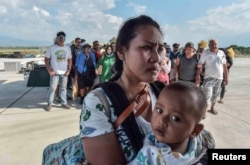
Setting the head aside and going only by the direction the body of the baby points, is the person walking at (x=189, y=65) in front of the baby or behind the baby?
behind

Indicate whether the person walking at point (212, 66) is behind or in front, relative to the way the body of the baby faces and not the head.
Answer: behind

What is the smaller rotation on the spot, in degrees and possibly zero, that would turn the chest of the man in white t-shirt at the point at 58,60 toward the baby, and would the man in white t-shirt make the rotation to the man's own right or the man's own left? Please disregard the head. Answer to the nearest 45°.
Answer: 0° — they already face them

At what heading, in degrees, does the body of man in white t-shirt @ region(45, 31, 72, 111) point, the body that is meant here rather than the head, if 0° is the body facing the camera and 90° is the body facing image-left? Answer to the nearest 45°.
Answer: approximately 0°

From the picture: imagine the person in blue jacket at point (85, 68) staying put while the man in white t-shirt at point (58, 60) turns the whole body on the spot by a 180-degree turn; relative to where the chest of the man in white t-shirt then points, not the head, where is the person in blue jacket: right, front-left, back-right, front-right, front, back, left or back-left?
front-right

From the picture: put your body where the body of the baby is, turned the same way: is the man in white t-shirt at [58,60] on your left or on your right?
on your right

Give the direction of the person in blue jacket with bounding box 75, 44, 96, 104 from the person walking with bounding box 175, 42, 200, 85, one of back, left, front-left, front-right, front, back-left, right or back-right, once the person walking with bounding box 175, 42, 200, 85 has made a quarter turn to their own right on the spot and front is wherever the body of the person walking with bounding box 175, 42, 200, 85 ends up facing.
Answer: front

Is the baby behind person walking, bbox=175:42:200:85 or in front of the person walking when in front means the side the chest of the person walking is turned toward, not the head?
in front

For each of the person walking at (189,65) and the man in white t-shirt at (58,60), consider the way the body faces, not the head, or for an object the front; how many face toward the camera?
2

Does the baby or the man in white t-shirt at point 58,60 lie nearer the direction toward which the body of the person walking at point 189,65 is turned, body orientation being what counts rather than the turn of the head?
the baby
